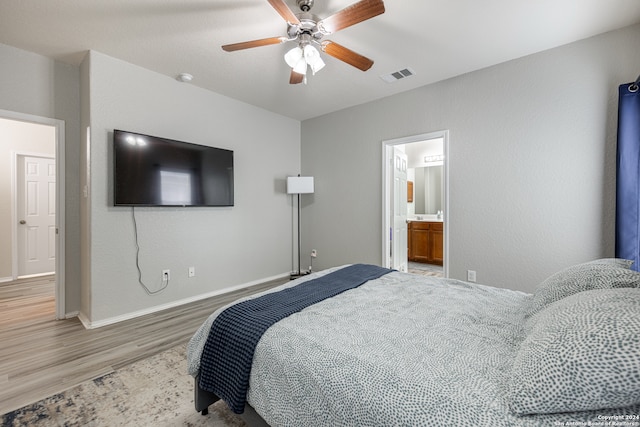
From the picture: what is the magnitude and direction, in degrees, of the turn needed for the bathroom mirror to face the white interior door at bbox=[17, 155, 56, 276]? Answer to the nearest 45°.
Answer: approximately 45° to its right

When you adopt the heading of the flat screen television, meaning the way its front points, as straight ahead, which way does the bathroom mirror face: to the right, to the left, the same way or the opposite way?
to the right

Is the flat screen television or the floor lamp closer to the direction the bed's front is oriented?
the flat screen television

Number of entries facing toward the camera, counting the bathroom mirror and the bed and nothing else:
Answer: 1

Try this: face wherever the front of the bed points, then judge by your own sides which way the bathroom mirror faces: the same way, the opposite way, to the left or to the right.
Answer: to the left

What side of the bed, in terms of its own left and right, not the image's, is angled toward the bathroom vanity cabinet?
right

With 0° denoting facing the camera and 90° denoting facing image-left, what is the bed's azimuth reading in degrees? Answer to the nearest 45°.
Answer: approximately 90°

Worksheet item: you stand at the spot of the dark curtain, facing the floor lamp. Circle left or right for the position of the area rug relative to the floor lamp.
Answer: left

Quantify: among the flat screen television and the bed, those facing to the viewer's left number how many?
1

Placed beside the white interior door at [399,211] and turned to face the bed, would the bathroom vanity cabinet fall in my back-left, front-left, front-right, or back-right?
back-left

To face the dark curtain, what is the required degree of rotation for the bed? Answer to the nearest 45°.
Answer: approximately 135° to its right

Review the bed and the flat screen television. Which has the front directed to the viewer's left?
the bed

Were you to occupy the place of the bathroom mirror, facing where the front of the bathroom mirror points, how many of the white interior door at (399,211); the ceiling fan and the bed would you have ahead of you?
3
